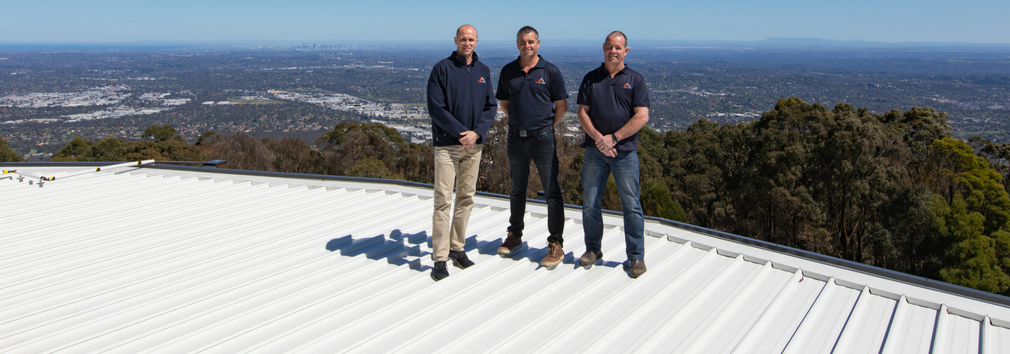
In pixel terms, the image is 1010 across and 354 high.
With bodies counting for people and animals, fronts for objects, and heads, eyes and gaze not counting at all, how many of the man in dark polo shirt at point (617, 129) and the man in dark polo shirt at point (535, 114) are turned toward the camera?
2

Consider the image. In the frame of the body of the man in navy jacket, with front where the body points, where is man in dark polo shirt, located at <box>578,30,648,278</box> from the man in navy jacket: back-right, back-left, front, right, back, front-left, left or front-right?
left

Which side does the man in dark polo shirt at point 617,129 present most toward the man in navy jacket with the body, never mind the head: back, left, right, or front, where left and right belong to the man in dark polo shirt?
right

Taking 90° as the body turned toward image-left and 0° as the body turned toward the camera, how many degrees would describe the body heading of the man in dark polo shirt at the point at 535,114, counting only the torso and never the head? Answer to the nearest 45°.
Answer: approximately 0°

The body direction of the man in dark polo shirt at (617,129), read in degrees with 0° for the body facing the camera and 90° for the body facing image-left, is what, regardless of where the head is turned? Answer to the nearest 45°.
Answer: approximately 0°

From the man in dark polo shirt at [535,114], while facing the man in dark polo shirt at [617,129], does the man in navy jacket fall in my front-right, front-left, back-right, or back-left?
back-right
